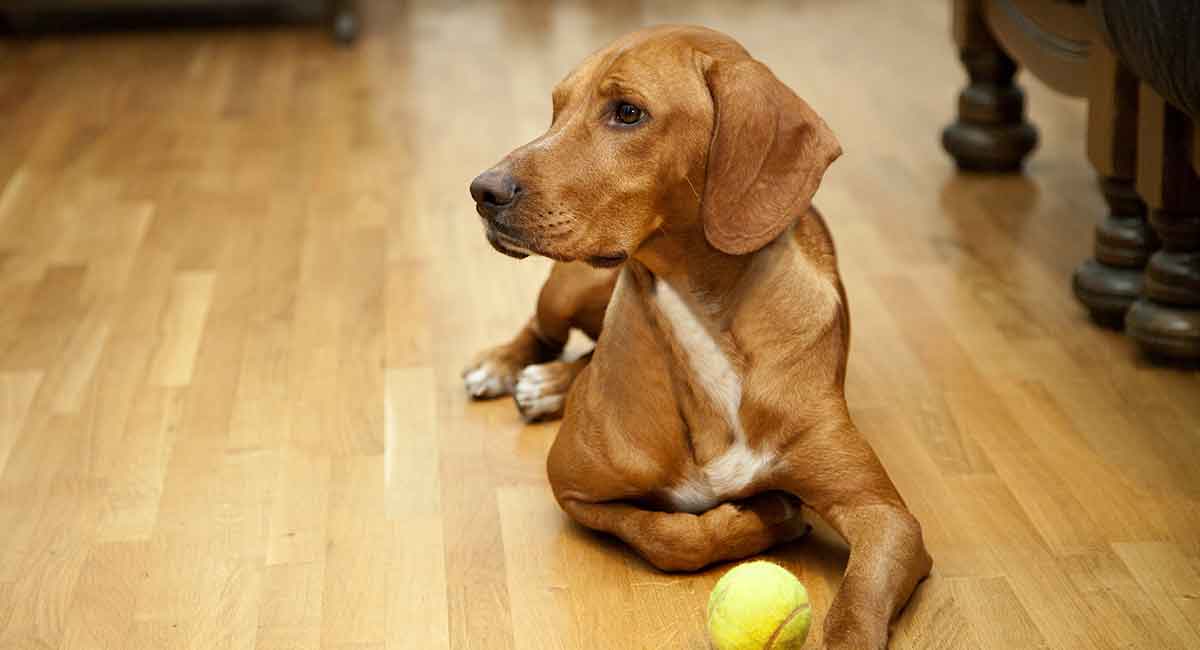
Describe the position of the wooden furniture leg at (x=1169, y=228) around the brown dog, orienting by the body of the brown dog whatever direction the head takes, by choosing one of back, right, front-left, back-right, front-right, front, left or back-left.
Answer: back-left

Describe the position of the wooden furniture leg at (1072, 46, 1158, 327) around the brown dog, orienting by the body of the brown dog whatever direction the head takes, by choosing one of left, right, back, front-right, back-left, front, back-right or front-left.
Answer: back-left

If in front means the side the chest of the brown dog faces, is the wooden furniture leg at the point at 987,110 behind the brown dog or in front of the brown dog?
behind

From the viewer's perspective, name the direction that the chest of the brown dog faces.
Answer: toward the camera
